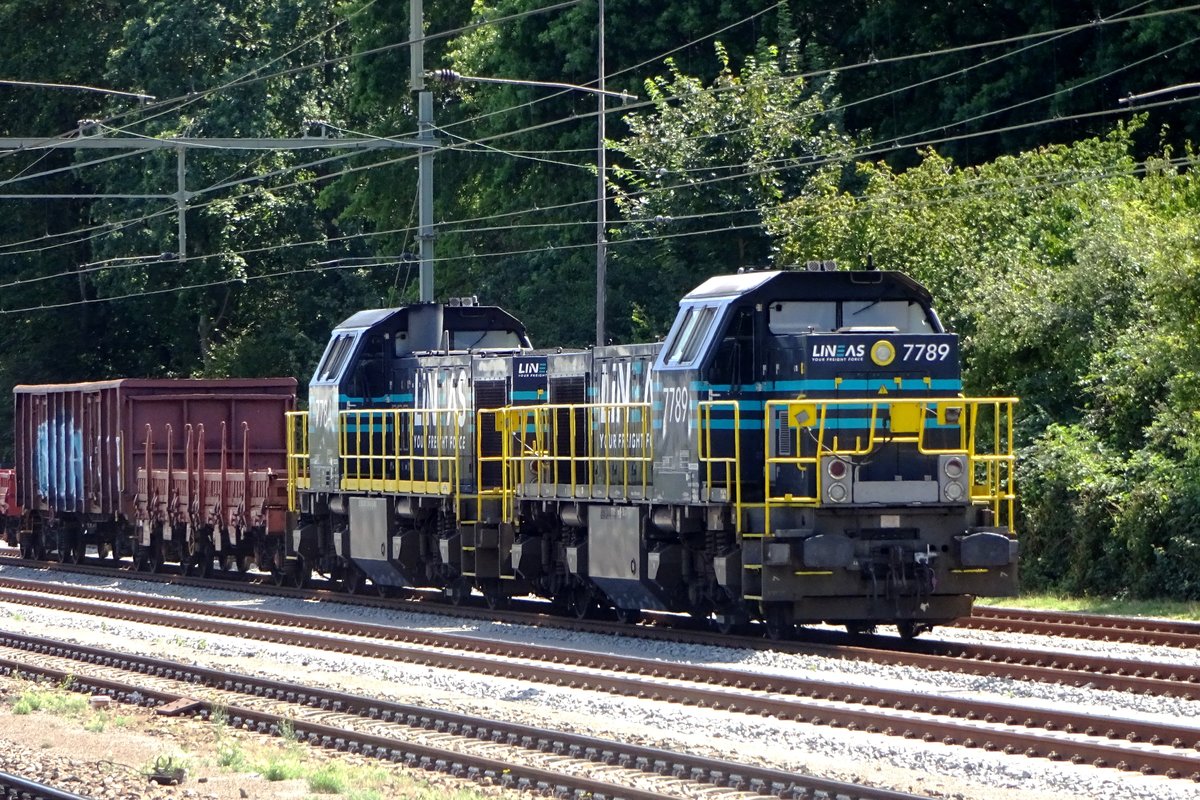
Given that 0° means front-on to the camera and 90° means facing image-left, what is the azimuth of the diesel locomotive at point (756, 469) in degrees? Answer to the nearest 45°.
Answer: approximately 315°

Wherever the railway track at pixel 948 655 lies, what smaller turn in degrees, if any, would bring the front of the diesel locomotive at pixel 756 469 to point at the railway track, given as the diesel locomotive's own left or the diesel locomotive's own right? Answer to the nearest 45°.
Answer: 0° — it already faces it

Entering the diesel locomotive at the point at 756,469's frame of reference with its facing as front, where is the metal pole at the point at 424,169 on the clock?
The metal pole is roughly at 7 o'clock from the diesel locomotive.

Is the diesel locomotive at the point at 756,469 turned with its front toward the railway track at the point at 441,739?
no

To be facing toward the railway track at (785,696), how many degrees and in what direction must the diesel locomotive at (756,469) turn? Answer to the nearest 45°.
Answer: approximately 45° to its right

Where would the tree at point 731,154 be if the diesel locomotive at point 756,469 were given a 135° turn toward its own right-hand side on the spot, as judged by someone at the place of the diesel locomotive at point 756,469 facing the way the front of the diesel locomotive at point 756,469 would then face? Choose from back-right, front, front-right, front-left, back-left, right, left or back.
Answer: right

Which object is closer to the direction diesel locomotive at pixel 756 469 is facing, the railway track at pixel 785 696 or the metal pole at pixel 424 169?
the railway track
